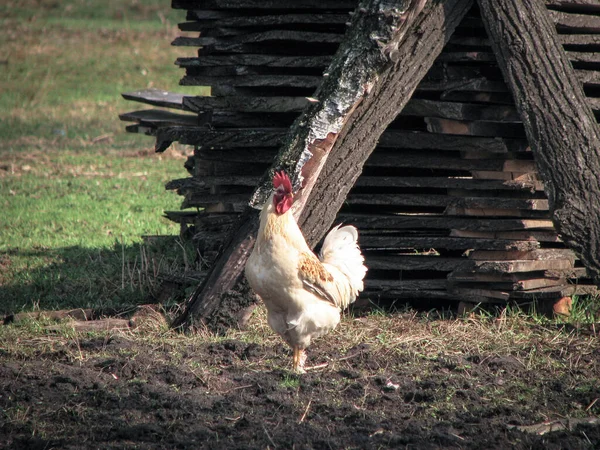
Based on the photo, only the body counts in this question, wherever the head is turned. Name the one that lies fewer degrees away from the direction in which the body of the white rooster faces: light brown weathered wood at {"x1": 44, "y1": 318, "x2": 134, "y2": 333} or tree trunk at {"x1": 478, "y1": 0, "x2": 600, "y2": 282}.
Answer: the light brown weathered wood

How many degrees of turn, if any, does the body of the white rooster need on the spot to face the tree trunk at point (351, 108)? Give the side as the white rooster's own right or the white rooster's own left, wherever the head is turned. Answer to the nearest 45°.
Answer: approximately 135° to the white rooster's own right

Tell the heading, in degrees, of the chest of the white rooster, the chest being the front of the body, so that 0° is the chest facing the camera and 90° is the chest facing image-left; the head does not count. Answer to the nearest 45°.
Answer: approximately 45°

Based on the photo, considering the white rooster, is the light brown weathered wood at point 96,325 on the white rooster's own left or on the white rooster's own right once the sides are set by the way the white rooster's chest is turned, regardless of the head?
on the white rooster's own right

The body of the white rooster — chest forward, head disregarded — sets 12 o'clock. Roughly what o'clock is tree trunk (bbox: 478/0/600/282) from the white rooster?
The tree trunk is roughly at 6 o'clock from the white rooster.

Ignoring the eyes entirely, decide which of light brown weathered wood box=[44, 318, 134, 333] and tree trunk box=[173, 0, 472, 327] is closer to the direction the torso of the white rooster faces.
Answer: the light brown weathered wood
